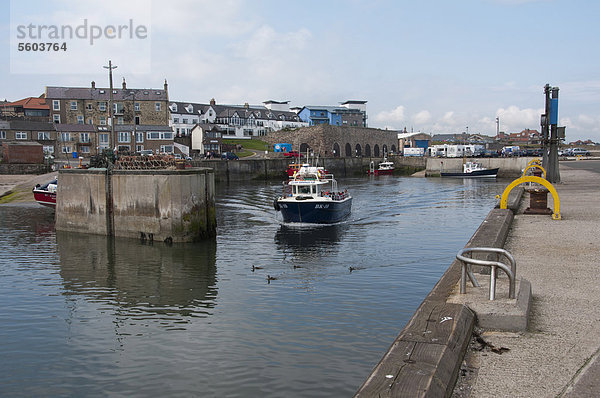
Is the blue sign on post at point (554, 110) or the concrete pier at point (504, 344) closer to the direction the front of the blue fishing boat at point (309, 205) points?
the concrete pier

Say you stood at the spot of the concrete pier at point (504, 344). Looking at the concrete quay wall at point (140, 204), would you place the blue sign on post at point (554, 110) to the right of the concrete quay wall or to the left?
right

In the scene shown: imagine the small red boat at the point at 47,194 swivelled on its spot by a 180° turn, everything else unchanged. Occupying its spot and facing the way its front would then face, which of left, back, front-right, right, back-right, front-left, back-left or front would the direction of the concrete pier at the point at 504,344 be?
right

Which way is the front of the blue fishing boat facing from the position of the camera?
facing the viewer and to the left of the viewer

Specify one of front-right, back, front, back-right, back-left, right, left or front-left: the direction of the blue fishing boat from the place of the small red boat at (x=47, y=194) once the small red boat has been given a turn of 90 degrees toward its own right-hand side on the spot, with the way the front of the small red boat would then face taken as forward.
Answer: back-right

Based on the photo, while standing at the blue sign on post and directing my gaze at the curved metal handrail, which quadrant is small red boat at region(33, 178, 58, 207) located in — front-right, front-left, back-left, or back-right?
front-right

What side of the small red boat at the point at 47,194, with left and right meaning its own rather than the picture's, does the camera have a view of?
left

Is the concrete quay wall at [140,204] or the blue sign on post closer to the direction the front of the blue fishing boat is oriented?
the concrete quay wall
